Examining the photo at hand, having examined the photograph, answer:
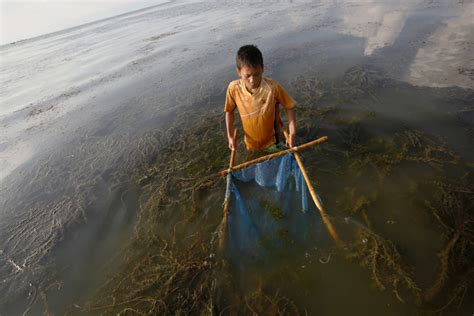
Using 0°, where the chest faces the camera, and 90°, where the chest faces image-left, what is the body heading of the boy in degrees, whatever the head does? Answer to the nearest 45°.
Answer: approximately 0°
